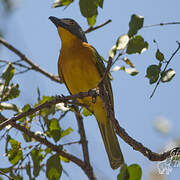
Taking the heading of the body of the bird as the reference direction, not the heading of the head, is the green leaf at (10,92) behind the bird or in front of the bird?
in front

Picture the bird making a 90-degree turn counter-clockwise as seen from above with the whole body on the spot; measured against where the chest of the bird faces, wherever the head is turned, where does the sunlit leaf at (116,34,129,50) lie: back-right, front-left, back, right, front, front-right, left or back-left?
front-left

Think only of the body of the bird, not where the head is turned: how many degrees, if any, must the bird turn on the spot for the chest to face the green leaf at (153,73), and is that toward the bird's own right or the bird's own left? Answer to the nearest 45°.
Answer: approximately 135° to the bird's own left

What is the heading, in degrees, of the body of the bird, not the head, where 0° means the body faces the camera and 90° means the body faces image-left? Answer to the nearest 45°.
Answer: approximately 45°

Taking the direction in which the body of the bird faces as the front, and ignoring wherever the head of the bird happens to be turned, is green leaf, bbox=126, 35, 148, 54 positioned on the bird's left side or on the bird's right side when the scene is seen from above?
on the bird's left side

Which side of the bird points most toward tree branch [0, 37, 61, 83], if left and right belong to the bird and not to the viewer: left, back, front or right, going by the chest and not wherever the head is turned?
right

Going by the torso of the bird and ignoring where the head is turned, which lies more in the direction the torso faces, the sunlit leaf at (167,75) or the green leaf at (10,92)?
the green leaf
